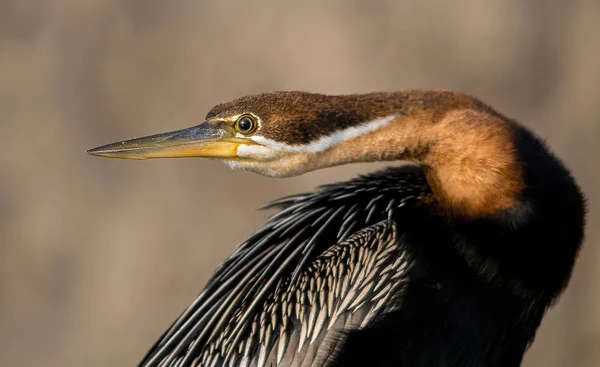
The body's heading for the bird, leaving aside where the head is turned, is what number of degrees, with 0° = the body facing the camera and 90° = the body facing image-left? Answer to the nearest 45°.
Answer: approximately 270°
